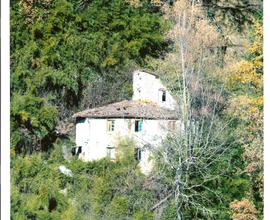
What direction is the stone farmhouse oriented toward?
toward the camera

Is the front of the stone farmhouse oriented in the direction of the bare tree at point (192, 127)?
no
